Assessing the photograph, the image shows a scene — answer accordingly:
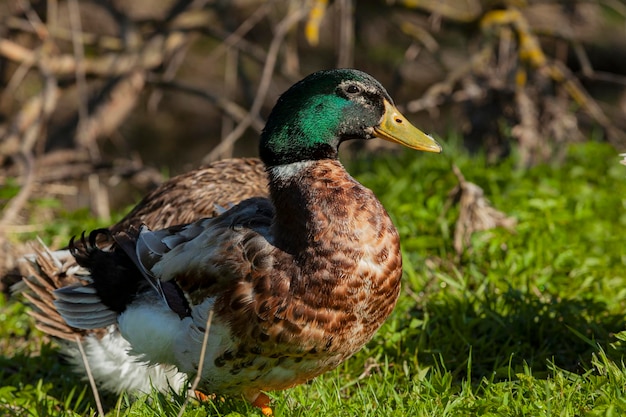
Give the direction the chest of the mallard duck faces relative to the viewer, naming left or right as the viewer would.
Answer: facing the viewer and to the right of the viewer
